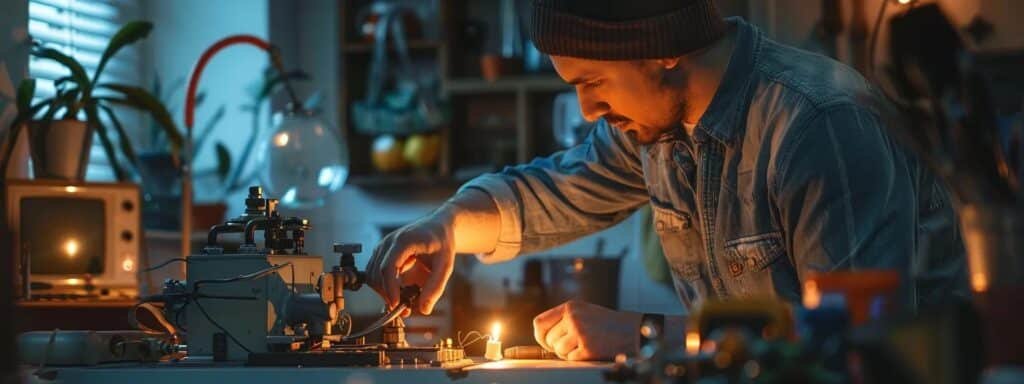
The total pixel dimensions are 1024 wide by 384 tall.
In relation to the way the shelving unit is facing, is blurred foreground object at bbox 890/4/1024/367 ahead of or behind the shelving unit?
ahead

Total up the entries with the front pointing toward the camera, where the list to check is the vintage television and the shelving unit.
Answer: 2

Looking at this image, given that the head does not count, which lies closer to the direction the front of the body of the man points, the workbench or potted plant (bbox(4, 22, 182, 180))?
the workbench

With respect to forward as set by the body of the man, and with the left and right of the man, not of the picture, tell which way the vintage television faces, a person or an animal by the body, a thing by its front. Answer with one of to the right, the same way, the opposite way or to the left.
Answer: to the left

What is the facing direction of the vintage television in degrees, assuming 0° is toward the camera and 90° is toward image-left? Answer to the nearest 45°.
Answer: approximately 0°

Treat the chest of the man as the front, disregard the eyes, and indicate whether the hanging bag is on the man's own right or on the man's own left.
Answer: on the man's own right

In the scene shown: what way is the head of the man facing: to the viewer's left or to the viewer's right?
to the viewer's left

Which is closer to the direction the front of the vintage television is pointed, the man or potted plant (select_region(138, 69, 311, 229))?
the man

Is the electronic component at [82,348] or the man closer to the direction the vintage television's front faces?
the electronic component

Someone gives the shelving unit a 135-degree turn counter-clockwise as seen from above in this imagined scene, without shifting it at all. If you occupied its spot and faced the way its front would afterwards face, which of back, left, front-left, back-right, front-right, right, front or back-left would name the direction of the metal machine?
back-right

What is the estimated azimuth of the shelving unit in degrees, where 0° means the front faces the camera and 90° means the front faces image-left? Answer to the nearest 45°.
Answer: approximately 0°

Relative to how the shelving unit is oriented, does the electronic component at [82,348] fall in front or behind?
in front

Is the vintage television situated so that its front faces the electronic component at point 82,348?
yes
